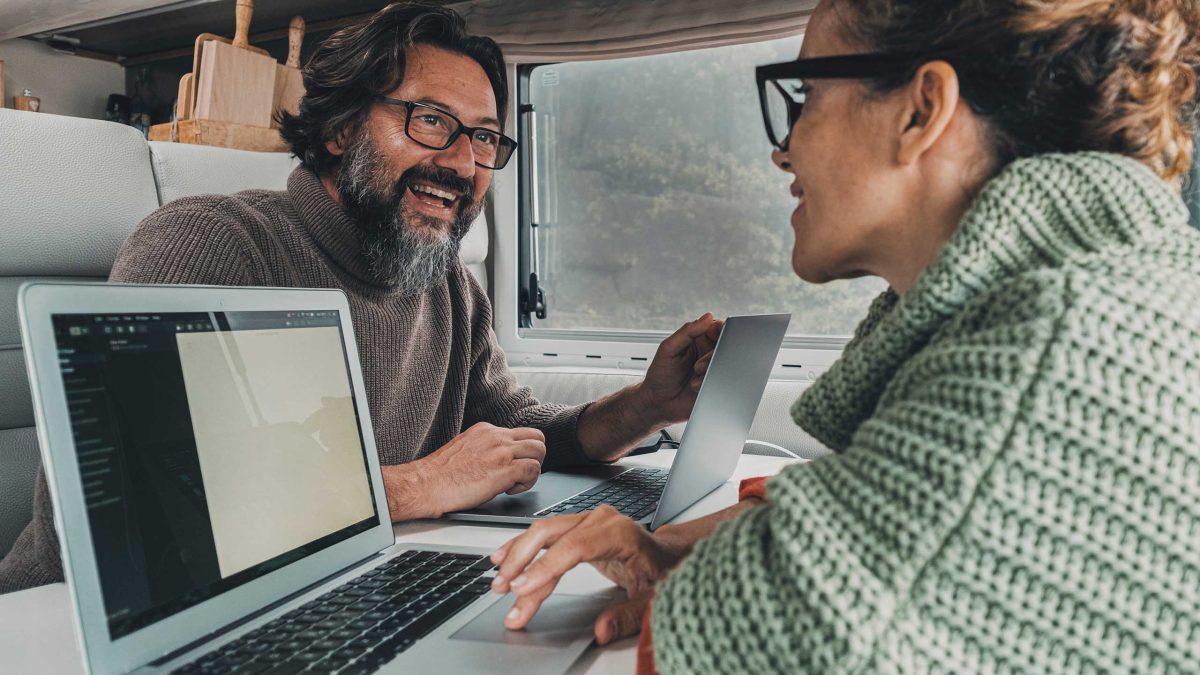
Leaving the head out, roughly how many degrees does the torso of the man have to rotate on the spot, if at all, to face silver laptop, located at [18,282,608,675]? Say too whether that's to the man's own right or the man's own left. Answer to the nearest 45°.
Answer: approximately 45° to the man's own right

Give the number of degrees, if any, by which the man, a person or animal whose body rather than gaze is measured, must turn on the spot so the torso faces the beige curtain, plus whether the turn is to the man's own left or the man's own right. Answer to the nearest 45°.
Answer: approximately 90° to the man's own left

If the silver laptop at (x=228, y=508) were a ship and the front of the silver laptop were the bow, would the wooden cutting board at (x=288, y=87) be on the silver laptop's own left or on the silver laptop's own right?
on the silver laptop's own left

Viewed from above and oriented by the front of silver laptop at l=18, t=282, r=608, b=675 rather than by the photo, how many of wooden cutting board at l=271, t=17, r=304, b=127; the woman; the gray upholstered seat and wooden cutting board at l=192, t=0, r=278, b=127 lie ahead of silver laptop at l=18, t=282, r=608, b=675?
1

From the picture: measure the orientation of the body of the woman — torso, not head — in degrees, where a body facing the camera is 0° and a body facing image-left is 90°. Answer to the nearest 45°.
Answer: approximately 135°

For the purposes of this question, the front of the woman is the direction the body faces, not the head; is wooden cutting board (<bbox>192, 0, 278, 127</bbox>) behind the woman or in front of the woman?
in front

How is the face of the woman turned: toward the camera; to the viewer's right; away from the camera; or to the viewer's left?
to the viewer's left

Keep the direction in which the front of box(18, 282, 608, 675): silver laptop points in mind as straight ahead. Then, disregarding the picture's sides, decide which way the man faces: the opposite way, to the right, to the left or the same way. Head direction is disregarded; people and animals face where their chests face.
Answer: the same way

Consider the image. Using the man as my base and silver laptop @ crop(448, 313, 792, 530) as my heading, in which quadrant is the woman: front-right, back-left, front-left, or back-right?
front-right

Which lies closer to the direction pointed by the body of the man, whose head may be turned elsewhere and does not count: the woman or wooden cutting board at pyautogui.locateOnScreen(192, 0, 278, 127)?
the woman

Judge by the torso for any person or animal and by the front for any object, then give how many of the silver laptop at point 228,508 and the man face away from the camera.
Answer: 0

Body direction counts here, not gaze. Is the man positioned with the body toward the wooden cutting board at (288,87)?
no

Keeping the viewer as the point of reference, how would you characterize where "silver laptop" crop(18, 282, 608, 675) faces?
facing the viewer and to the right of the viewer

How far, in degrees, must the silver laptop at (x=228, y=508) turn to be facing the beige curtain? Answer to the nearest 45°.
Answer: approximately 90° to its left

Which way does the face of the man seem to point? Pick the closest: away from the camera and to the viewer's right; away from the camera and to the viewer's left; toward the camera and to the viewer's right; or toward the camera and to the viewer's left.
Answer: toward the camera and to the viewer's right

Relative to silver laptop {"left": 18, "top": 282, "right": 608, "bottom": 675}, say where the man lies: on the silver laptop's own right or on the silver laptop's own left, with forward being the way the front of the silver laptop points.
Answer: on the silver laptop's own left
